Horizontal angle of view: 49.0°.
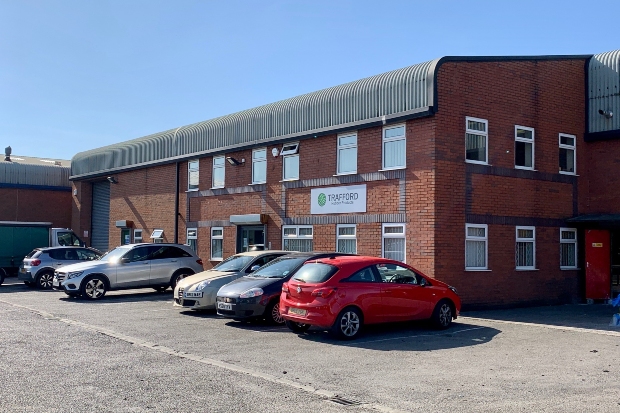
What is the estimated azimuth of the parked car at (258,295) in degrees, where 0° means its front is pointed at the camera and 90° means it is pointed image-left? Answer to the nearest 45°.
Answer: approximately 45°

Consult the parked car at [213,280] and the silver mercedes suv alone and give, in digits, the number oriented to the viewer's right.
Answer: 0

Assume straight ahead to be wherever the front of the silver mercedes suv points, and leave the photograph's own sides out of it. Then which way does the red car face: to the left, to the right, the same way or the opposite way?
the opposite way

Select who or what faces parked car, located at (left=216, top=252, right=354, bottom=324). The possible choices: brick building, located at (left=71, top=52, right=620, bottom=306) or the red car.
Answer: the brick building

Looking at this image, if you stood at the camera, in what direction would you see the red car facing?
facing away from the viewer and to the right of the viewer

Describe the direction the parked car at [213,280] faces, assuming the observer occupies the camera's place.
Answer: facing the viewer and to the left of the viewer

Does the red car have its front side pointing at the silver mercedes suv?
no

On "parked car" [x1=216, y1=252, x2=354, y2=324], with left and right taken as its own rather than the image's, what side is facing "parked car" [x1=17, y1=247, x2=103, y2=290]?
right

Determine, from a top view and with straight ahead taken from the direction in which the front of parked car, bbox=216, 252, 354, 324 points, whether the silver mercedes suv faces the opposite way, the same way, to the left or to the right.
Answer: the same way

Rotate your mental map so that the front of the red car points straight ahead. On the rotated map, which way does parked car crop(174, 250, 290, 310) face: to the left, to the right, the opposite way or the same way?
the opposite way

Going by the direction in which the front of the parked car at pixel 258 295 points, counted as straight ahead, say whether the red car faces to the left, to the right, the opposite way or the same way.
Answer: the opposite way

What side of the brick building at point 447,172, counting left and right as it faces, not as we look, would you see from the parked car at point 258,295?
front

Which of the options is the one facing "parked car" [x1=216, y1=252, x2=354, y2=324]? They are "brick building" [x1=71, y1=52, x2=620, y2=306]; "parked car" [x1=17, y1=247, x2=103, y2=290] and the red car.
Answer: the brick building
